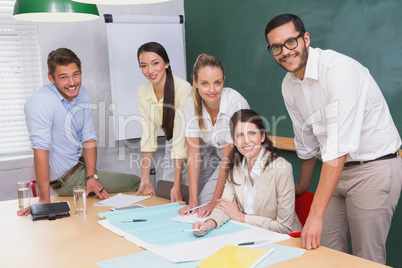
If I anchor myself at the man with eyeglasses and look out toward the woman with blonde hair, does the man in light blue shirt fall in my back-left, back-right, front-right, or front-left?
front-left

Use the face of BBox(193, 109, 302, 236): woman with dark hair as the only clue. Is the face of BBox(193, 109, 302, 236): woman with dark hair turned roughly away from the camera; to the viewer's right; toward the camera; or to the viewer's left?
toward the camera

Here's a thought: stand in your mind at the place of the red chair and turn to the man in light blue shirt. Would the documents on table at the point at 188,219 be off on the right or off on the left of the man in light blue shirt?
left

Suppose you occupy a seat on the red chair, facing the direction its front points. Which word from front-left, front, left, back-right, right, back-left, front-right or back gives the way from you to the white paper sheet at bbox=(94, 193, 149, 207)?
front-right

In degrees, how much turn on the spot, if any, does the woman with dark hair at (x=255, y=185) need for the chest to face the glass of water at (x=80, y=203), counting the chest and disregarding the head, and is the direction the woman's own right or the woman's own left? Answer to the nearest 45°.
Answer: approximately 45° to the woman's own right

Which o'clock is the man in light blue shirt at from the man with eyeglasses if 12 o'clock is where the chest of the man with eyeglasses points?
The man in light blue shirt is roughly at 2 o'clock from the man with eyeglasses.

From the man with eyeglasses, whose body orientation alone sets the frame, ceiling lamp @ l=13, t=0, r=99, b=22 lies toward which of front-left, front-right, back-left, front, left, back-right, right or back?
front-right

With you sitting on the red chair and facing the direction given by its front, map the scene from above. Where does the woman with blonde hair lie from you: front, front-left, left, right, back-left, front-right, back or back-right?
right

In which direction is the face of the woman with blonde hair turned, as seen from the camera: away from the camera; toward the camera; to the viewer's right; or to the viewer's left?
toward the camera

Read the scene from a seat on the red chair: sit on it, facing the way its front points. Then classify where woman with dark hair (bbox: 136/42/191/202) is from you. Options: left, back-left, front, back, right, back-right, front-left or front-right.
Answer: right

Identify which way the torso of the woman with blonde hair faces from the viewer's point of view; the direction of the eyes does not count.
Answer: toward the camera

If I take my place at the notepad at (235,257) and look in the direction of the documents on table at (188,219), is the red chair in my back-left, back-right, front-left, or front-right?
front-right

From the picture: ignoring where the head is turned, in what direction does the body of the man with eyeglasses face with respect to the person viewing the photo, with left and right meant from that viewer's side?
facing the viewer and to the left of the viewer

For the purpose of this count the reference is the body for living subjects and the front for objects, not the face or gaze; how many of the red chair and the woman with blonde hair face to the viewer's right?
0

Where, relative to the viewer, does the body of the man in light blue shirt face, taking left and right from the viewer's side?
facing the viewer and to the right of the viewer

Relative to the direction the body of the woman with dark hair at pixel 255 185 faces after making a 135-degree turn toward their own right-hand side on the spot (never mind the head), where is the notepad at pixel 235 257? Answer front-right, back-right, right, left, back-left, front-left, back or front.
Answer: back

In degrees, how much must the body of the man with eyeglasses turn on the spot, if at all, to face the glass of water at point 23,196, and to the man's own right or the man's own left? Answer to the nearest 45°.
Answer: approximately 45° to the man's own right

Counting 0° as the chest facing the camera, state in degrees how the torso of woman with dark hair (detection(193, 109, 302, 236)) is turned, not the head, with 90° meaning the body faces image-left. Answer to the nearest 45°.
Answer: approximately 45°
